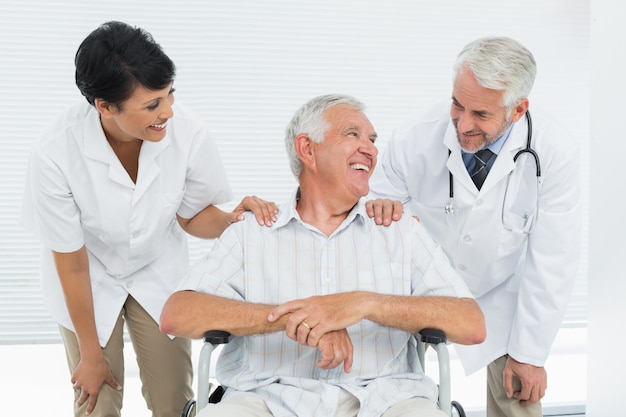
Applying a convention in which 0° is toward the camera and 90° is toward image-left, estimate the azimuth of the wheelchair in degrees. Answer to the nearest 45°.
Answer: approximately 0°

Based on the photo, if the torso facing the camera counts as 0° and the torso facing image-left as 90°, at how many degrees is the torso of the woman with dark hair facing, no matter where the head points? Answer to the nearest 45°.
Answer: approximately 315°
